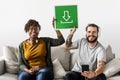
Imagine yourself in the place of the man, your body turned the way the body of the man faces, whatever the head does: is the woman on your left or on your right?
on your right

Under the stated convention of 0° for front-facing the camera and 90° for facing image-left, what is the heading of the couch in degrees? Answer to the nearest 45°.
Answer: approximately 0°

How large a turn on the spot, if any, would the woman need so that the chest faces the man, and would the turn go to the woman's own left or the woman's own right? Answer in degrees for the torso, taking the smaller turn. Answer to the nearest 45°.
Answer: approximately 90° to the woman's own left
